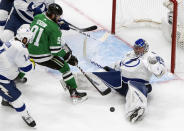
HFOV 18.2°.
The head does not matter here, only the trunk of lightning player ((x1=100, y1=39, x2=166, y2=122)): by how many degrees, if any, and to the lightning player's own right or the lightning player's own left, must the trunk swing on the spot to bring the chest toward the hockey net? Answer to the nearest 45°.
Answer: approximately 135° to the lightning player's own right

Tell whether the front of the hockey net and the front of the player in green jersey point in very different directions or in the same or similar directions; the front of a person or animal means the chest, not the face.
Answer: very different directions

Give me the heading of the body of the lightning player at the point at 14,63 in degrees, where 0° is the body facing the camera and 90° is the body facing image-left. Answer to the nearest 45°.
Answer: approximately 270°

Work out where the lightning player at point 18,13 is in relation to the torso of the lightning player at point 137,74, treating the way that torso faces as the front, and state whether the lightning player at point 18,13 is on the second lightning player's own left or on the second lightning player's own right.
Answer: on the second lightning player's own right

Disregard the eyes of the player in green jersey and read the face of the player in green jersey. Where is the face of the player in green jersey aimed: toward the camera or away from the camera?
away from the camera

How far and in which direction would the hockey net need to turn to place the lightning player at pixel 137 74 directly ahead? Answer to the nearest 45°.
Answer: approximately 45° to its left

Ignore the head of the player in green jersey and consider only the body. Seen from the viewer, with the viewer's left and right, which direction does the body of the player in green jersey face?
facing away from the viewer and to the right of the viewer

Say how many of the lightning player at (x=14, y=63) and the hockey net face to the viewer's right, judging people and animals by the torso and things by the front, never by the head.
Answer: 1

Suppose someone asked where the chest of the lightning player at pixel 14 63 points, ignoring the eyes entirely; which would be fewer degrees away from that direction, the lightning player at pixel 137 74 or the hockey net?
the lightning player
